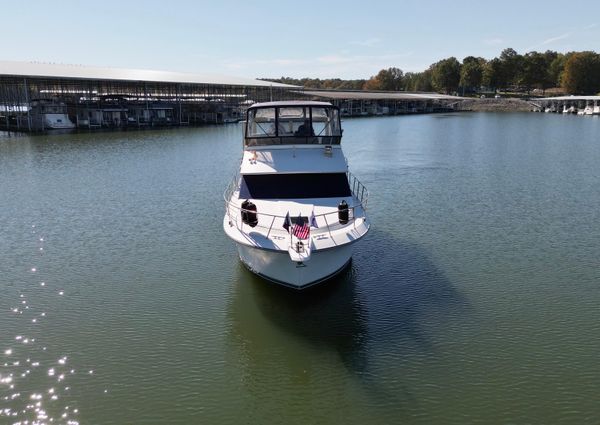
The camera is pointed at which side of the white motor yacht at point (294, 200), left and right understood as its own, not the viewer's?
front
